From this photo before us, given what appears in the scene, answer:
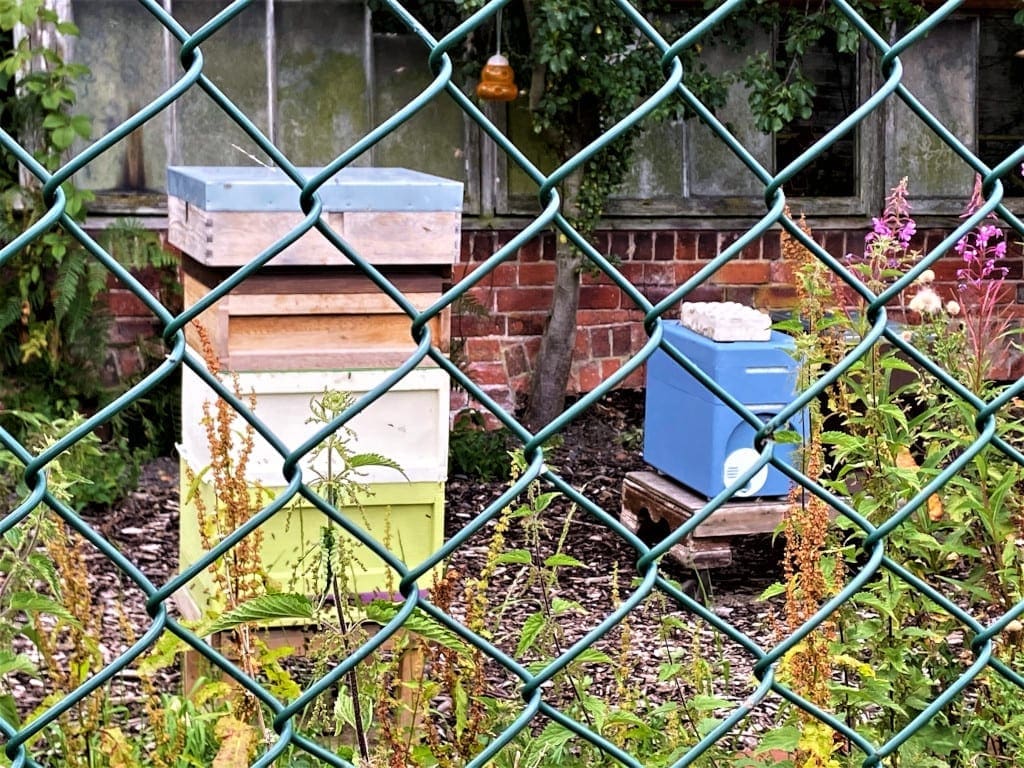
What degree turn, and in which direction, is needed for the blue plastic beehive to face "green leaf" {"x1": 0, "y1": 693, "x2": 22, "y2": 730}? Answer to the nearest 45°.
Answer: approximately 45° to its right

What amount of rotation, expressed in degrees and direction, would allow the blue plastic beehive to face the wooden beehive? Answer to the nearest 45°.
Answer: approximately 90° to its right

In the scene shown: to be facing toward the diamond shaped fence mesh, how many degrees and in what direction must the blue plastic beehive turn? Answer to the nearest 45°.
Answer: approximately 45° to its right

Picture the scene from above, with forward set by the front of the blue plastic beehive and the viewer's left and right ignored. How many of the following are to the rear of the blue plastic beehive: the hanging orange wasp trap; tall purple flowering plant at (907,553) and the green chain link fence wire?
1

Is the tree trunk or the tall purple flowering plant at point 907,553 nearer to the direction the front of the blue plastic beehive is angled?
the tall purple flowering plant

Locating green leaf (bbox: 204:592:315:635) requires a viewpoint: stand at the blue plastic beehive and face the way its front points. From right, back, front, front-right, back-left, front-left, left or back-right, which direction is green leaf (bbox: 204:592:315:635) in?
front-right

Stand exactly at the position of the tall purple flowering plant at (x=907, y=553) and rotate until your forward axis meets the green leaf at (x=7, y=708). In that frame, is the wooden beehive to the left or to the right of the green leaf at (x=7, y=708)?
right

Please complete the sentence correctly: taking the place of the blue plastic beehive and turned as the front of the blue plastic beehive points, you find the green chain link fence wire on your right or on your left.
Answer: on your right

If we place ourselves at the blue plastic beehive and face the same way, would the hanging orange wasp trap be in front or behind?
behind

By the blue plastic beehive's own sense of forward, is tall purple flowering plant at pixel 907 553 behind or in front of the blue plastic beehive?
in front

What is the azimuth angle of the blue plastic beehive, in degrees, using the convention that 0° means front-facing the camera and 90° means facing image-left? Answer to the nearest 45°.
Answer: approximately 315°
